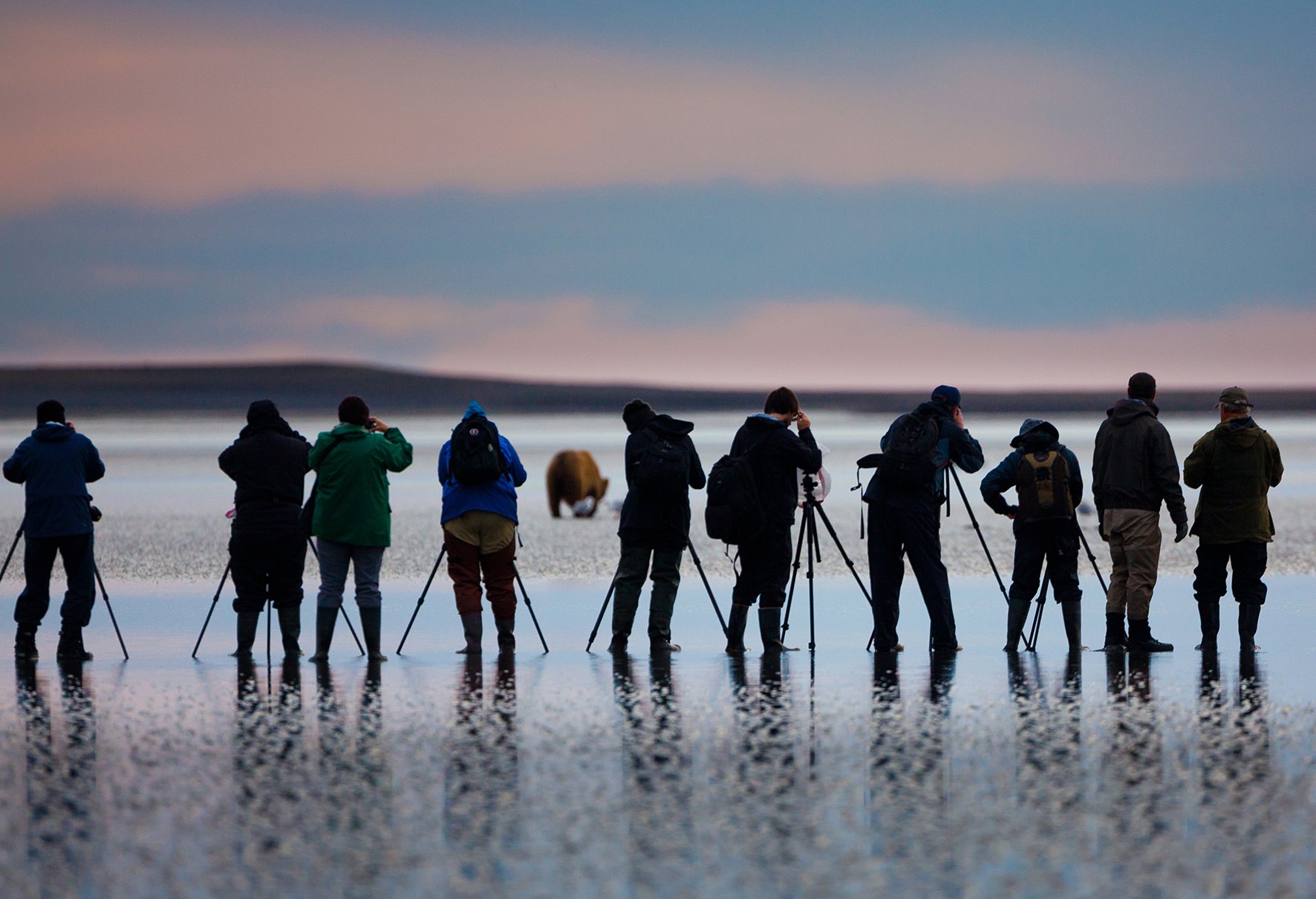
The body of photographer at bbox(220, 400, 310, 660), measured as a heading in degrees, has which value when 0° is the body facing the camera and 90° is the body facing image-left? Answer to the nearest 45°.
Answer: approximately 180°

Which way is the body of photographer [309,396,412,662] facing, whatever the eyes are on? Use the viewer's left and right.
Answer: facing away from the viewer

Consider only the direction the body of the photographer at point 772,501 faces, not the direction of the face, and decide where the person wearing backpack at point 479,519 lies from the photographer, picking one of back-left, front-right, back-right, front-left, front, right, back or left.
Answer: back-left

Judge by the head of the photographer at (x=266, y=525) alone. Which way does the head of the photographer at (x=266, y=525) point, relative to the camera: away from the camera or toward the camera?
away from the camera

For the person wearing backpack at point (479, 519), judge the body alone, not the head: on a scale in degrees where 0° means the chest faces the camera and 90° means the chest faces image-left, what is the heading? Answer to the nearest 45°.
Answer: approximately 180°

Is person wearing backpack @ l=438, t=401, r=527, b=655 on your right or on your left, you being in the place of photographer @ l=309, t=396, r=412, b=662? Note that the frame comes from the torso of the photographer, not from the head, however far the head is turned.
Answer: on your right

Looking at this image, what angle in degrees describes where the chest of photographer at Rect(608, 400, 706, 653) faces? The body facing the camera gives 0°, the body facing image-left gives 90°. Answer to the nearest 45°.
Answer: approximately 180°

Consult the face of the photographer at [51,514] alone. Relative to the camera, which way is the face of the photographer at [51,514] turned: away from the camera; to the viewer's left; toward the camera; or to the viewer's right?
away from the camera

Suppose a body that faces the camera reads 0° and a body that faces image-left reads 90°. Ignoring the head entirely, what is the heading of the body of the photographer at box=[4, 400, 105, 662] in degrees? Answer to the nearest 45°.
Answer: approximately 180°

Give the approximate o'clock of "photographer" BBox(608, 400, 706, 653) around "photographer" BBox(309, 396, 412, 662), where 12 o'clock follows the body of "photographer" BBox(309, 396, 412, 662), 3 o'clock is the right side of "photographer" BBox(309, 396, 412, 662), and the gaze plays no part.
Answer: "photographer" BBox(608, 400, 706, 653) is roughly at 3 o'clock from "photographer" BBox(309, 396, 412, 662).

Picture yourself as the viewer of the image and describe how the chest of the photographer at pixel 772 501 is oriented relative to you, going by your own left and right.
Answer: facing away from the viewer and to the right of the viewer

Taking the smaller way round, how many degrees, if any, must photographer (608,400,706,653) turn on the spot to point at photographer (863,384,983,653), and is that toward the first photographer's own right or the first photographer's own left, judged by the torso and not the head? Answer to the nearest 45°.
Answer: approximately 90° to the first photographer's own right

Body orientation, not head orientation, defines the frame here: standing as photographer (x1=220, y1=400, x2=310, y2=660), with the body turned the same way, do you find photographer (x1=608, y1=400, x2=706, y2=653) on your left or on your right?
on your right
